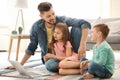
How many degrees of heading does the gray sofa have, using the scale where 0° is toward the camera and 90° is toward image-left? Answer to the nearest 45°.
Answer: approximately 0°

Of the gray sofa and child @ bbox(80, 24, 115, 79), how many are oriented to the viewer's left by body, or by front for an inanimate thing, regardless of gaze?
1

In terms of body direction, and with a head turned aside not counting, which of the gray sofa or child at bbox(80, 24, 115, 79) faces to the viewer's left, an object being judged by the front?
the child

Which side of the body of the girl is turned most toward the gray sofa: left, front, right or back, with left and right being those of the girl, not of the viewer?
back

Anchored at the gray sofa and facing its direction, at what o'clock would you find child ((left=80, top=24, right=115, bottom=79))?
The child is roughly at 12 o'clock from the gray sofa.

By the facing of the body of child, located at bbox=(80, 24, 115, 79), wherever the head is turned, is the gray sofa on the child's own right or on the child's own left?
on the child's own right

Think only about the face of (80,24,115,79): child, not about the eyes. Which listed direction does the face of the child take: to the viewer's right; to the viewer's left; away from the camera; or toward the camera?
to the viewer's left

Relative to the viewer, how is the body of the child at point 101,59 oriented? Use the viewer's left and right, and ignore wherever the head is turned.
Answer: facing to the left of the viewer

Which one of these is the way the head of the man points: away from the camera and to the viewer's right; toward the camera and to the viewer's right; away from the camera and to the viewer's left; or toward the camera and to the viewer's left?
toward the camera and to the viewer's right
